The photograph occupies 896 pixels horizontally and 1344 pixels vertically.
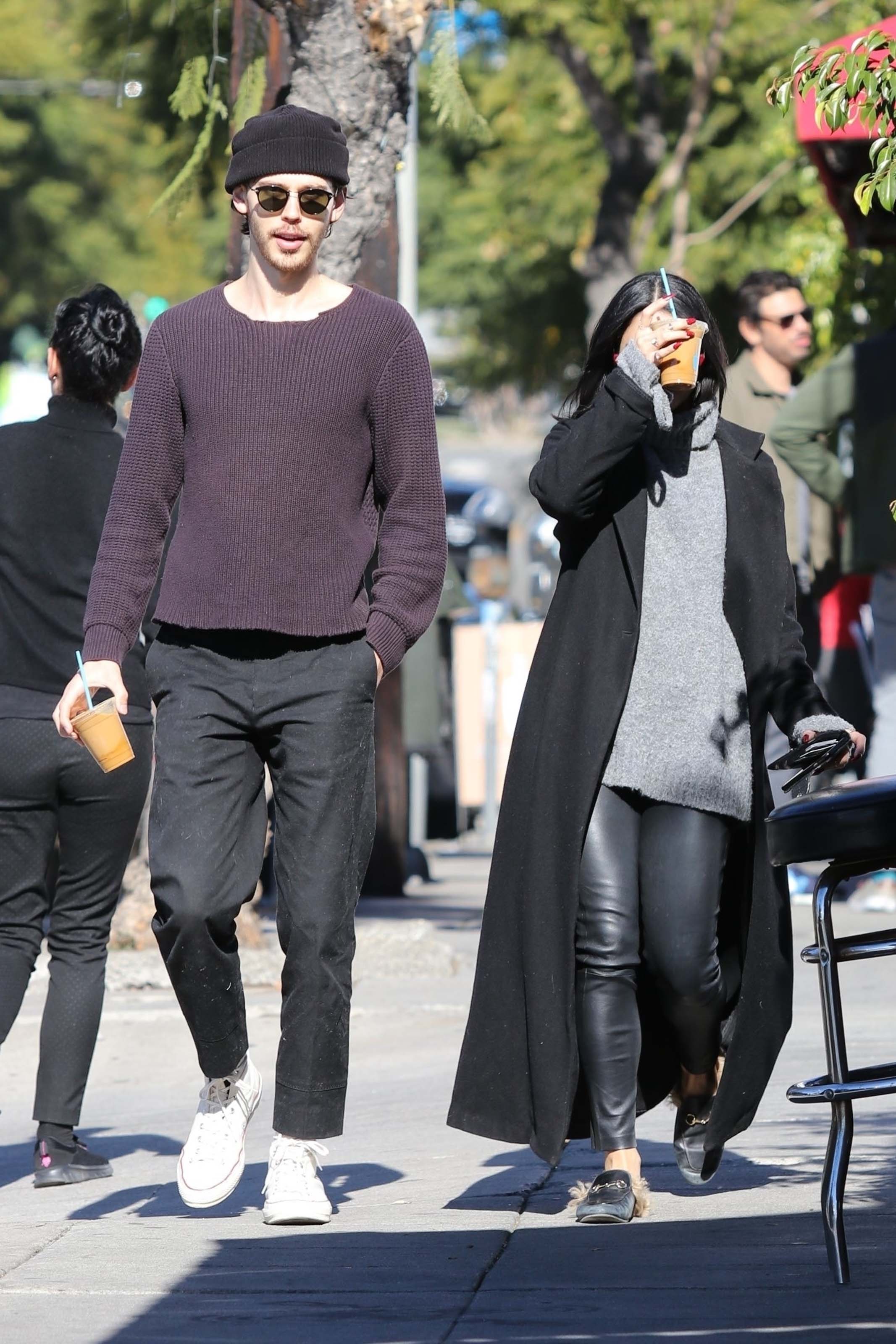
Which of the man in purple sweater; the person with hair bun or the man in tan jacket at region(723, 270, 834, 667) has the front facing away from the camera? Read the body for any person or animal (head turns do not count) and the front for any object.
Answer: the person with hair bun

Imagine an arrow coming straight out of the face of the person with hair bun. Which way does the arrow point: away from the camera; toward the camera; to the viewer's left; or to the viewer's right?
away from the camera

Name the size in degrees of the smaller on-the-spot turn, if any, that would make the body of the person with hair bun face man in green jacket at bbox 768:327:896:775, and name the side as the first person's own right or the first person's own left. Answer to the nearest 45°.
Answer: approximately 45° to the first person's own right

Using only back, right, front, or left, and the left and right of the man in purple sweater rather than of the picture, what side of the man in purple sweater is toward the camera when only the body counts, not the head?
front

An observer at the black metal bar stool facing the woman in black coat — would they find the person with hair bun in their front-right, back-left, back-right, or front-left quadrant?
front-left

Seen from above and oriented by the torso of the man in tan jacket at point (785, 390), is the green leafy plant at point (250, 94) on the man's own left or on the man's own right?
on the man's own right

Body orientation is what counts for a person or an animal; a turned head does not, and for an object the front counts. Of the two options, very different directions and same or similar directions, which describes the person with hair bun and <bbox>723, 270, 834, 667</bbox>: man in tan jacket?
very different directions

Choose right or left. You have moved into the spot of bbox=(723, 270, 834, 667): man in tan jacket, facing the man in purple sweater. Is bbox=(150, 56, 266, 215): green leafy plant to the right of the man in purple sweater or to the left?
right

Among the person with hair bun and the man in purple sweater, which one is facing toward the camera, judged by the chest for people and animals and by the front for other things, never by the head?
the man in purple sweater

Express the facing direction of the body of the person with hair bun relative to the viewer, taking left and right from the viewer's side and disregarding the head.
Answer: facing away from the viewer

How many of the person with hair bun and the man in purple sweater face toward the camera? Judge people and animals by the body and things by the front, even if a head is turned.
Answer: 1

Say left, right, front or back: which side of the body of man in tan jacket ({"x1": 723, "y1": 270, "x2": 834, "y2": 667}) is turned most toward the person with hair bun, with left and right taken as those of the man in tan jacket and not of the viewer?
right

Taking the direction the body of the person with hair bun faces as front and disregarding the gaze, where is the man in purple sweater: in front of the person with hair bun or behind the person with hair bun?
behind

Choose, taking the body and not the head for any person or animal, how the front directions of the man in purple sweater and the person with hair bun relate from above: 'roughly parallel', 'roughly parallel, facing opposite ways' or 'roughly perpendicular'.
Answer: roughly parallel, facing opposite ways

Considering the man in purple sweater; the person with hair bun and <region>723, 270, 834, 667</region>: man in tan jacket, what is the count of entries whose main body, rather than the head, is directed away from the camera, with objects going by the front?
1

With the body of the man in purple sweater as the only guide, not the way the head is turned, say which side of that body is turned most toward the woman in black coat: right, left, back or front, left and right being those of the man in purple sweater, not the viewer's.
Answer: left

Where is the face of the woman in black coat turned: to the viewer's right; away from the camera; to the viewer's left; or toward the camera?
toward the camera

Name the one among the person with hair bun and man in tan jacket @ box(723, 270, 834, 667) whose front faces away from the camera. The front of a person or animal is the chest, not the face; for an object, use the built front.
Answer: the person with hair bun
